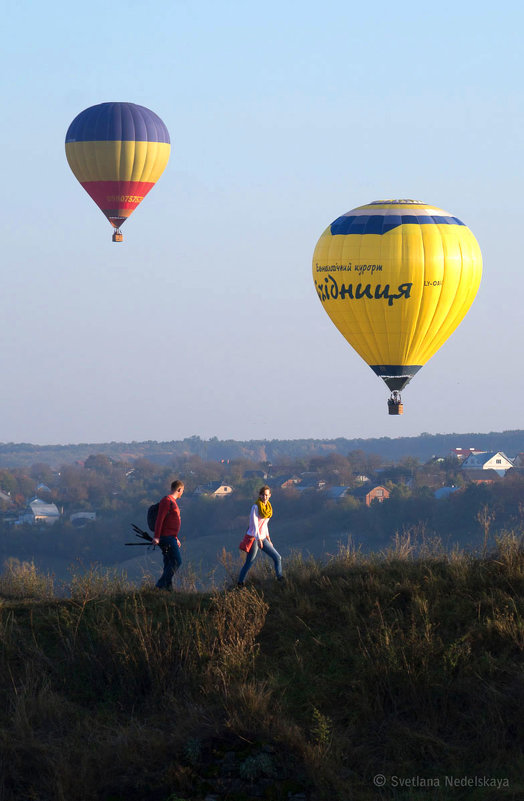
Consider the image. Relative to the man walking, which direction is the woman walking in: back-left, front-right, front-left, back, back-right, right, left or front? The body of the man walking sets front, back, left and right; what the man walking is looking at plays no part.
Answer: front

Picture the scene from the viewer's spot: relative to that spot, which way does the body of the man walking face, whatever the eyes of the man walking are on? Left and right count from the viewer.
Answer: facing to the right of the viewer

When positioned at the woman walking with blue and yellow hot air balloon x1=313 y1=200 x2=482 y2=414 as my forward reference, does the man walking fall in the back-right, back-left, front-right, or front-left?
back-left

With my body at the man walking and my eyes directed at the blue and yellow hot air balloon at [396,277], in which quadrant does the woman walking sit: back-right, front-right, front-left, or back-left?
front-right

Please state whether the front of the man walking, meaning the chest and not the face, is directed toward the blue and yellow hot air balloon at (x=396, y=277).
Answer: no

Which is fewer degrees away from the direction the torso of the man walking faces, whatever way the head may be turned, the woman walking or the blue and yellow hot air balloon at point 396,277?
the woman walking
